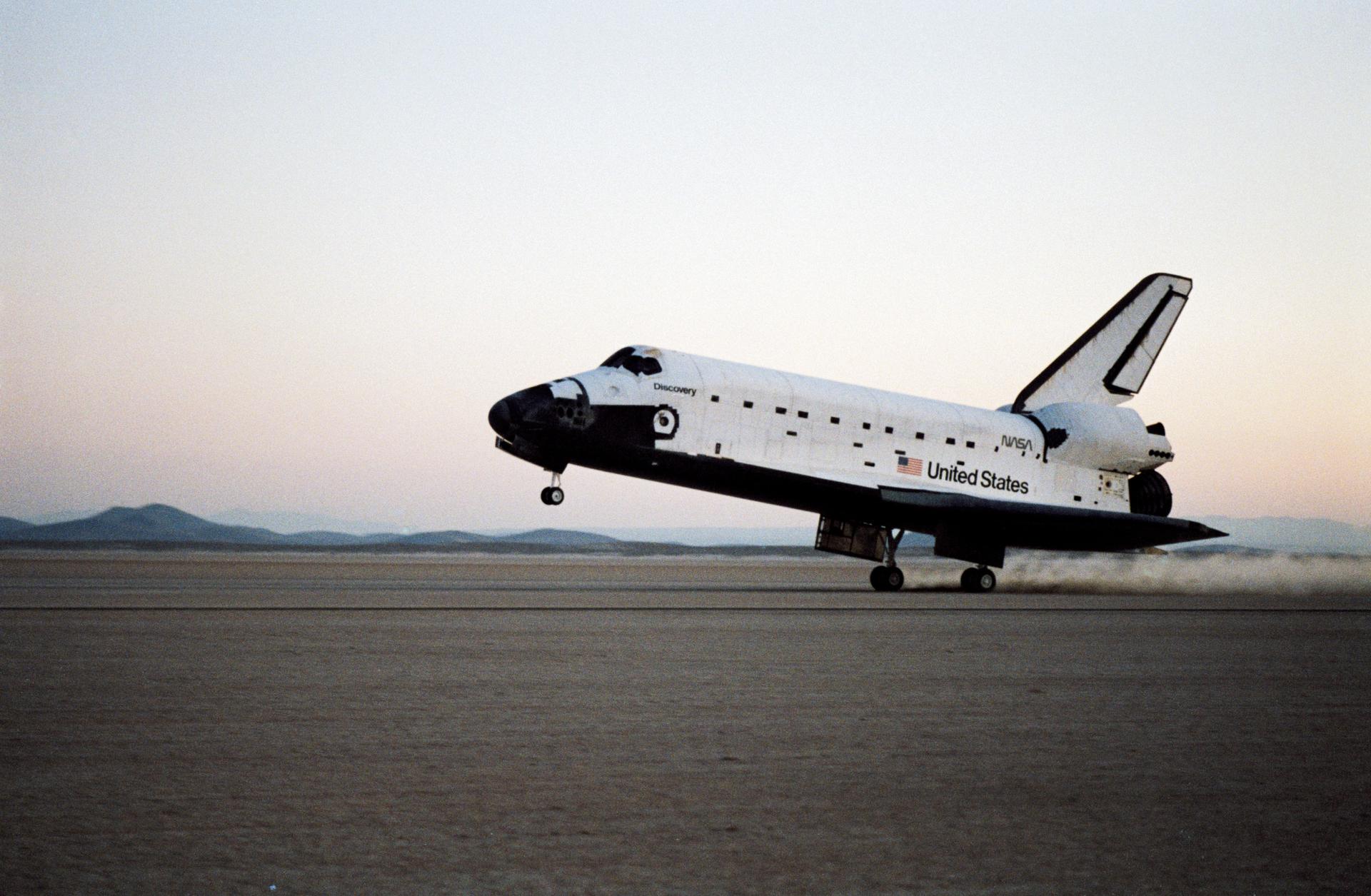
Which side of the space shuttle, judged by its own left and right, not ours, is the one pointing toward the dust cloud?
back

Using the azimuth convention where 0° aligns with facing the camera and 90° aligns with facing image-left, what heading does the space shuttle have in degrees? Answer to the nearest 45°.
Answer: approximately 45°
